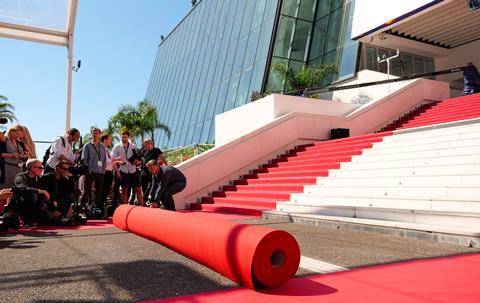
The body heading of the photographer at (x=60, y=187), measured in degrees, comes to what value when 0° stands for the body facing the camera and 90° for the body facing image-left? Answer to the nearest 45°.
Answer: approximately 315°

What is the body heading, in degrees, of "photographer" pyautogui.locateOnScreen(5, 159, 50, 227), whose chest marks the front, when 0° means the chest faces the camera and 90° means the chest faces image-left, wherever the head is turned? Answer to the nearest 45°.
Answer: approximately 270°

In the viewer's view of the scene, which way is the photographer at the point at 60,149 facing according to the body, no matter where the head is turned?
to the viewer's right

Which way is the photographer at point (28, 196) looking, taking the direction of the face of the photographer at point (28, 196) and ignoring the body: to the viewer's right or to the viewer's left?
to the viewer's right
